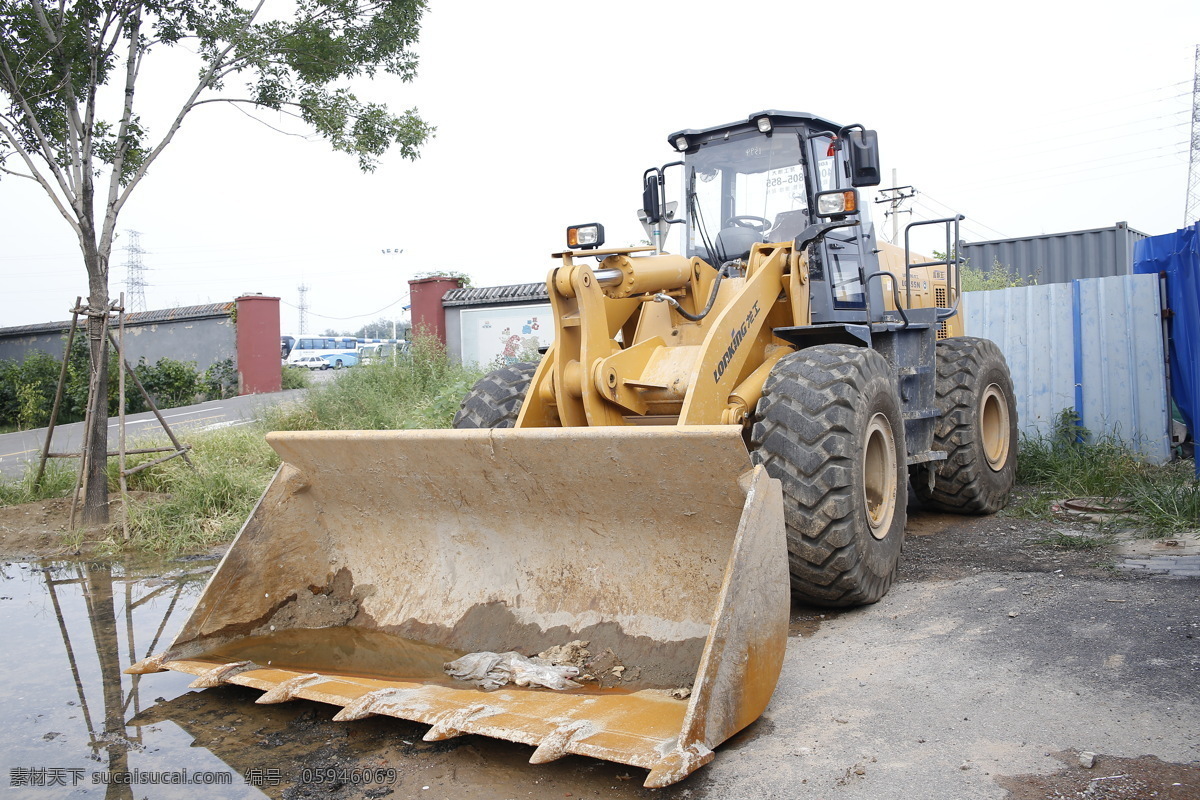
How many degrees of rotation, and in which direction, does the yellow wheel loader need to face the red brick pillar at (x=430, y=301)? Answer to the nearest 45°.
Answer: approximately 135° to its right

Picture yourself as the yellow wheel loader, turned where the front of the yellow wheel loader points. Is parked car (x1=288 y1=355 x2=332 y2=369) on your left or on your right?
on your right

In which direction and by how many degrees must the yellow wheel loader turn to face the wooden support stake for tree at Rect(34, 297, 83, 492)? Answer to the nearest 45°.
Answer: approximately 90° to its right

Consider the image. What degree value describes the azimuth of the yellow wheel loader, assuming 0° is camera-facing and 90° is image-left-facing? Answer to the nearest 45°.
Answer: approximately 45°

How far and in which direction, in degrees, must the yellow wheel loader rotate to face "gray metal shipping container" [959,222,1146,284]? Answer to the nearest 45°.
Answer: approximately 180°

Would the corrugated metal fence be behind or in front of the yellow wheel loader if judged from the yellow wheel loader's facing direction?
behind

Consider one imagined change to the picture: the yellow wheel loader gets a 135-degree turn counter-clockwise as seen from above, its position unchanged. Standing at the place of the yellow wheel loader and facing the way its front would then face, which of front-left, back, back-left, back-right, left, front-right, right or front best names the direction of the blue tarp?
front-left

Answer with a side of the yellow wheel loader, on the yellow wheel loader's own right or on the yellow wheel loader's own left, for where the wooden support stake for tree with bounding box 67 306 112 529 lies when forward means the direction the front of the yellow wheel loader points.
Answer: on the yellow wheel loader's own right

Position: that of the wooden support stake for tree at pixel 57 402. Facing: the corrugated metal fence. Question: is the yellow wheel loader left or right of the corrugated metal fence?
right
